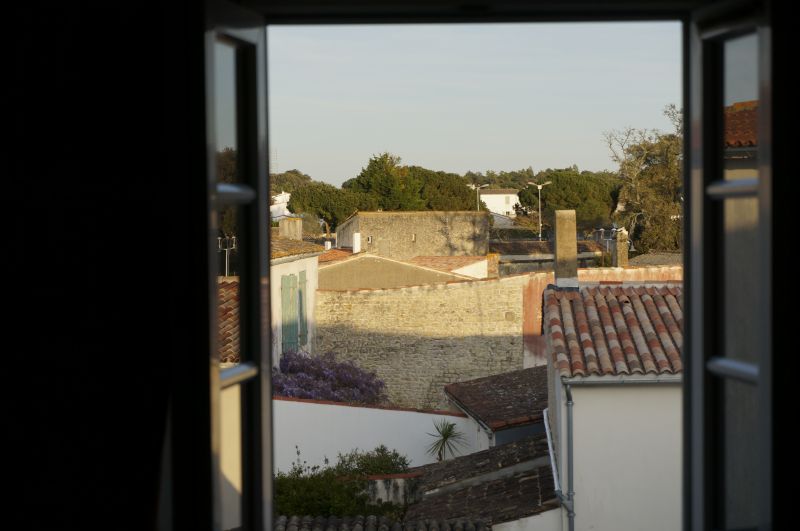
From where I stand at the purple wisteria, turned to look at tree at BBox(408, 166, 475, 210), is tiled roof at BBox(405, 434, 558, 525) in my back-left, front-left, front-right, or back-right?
back-right

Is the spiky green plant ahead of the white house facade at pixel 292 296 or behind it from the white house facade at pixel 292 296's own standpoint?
ahead

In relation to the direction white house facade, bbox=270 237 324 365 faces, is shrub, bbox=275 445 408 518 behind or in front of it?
in front

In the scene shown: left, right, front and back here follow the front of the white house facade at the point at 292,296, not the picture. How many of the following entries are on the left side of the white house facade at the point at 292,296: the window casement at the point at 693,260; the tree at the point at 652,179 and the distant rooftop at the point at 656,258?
2

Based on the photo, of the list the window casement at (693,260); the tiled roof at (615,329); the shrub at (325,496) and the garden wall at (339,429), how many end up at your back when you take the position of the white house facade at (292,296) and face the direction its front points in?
0

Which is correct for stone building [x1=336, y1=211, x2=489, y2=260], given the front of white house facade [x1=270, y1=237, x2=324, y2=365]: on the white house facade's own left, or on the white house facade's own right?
on the white house facade's own left

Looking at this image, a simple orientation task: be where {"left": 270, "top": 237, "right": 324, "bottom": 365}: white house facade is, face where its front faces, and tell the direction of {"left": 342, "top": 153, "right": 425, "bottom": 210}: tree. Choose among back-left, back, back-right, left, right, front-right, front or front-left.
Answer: back-left

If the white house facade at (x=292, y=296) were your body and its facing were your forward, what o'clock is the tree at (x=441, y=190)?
The tree is roughly at 8 o'clock from the white house facade.

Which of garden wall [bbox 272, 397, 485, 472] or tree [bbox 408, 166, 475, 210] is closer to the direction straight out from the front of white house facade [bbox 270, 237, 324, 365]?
the garden wall

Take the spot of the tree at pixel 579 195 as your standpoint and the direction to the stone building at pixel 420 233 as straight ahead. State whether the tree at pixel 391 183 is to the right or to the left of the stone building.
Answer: right

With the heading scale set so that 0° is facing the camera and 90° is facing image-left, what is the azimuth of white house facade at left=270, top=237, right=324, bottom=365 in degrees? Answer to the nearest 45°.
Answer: approximately 315°

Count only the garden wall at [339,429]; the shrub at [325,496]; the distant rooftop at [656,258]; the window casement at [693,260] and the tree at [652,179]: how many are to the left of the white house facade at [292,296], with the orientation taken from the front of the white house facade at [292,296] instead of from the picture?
2

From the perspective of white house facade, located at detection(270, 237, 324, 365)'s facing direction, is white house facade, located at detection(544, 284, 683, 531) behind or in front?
in front

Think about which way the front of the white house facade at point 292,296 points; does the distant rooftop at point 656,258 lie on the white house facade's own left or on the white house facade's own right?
on the white house facade's own left

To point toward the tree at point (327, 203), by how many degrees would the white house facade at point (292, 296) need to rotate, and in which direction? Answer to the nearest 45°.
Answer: approximately 135° to its left

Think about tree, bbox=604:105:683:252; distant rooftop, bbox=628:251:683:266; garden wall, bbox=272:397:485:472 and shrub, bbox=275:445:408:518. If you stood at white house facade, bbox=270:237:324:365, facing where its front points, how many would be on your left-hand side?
2

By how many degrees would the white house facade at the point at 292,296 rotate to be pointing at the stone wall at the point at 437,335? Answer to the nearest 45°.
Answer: approximately 45° to its left

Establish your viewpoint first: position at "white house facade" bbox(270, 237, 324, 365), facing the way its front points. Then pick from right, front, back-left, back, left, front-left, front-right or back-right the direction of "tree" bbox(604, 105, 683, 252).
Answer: left
